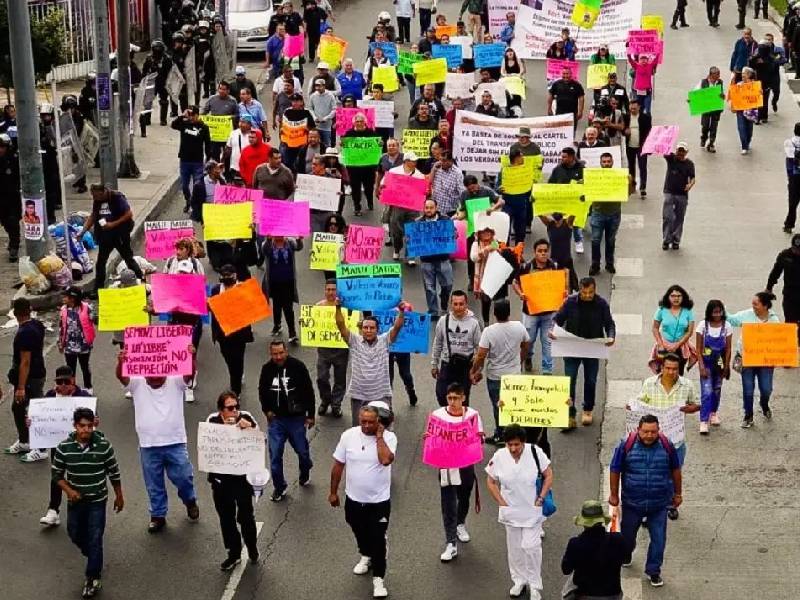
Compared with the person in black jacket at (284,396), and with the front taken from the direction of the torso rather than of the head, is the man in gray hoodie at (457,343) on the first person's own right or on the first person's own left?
on the first person's own left

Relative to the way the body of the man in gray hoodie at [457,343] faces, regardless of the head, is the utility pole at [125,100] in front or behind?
behind

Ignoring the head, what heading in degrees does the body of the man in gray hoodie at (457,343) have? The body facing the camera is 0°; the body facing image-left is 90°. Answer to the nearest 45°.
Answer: approximately 0°

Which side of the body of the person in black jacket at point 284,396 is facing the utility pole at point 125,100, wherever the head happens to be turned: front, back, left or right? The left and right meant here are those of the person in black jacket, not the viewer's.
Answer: back

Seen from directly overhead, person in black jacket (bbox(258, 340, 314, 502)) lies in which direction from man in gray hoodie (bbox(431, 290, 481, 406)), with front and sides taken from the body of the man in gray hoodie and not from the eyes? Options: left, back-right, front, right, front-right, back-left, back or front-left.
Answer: front-right

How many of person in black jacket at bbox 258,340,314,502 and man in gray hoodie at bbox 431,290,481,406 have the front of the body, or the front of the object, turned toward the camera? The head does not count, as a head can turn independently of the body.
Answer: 2

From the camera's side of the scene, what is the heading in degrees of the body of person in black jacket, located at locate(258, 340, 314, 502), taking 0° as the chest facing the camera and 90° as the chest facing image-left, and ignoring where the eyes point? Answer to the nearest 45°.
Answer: approximately 0°

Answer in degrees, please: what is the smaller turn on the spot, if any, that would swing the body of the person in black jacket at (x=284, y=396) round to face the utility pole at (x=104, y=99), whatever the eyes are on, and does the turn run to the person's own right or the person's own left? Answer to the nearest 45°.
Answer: approximately 180°
